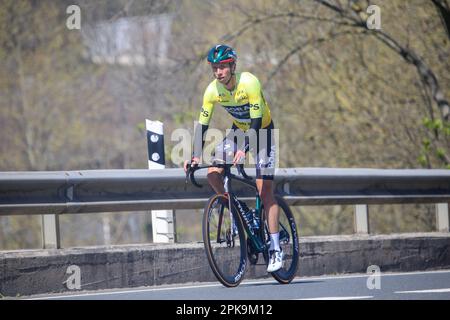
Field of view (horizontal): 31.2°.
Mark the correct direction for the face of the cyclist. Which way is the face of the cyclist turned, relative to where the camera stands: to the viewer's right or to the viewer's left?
to the viewer's left

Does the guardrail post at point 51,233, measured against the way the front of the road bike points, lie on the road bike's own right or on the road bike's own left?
on the road bike's own right

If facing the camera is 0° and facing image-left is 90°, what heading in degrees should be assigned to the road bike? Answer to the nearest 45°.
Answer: approximately 45°

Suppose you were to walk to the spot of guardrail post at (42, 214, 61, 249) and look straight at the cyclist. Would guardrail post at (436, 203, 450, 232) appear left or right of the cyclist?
left

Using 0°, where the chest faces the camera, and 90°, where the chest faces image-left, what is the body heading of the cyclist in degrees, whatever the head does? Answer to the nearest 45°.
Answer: approximately 45°

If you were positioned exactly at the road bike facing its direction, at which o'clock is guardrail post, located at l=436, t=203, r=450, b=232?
The guardrail post is roughly at 6 o'clock from the road bike.

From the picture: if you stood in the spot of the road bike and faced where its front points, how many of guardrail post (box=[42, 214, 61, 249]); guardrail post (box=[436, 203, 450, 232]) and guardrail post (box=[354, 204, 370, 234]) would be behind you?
2

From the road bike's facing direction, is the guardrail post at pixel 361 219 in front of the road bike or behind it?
behind

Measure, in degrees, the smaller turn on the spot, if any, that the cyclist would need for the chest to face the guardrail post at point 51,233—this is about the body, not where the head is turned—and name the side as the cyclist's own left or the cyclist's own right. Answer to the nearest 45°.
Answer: approximately 45° to the cyclist's own right
